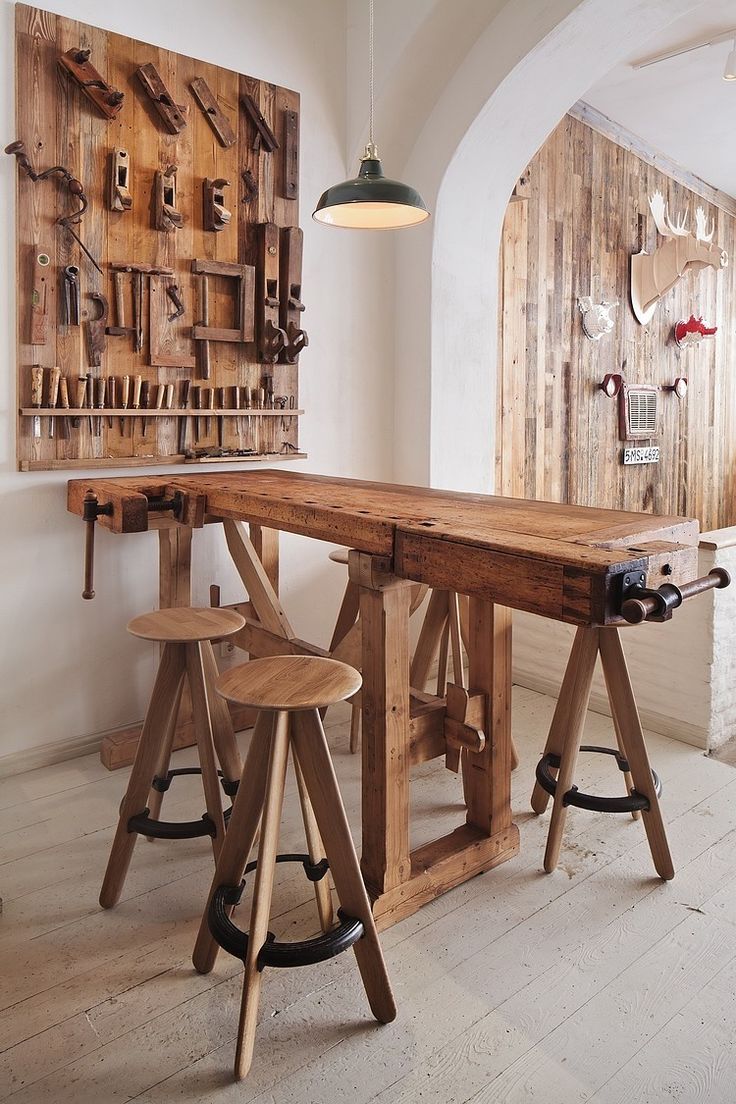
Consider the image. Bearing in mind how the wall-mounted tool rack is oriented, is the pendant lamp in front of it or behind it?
in front

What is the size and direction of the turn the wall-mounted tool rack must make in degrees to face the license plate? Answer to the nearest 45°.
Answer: approximately 90° to its left

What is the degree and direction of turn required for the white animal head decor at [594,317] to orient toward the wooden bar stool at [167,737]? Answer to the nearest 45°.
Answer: approximately 45° to its right

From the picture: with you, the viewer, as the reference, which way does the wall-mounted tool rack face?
facing the viewer and to the right of the viewer
